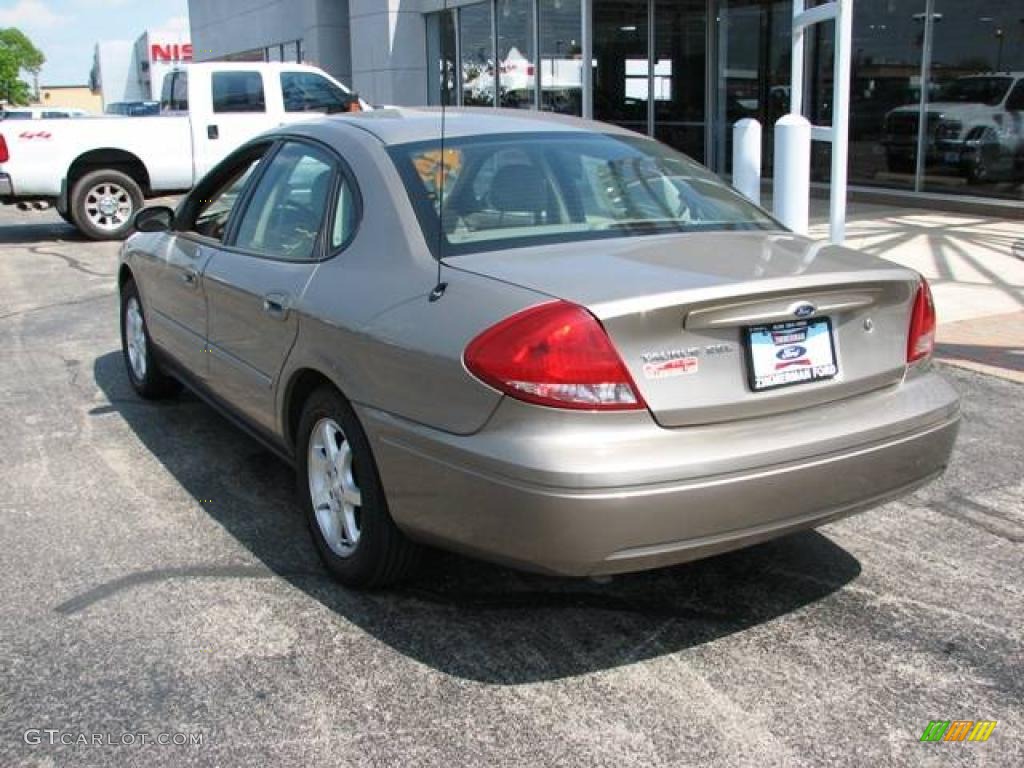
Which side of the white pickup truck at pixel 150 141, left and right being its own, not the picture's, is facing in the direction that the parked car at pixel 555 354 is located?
right

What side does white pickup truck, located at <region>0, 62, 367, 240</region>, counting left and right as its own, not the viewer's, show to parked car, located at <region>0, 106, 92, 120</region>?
left

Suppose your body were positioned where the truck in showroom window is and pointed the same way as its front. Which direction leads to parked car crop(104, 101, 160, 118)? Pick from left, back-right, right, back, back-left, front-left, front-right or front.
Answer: front-right

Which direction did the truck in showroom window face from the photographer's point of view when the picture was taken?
facing the viewer and to the left of the viewer

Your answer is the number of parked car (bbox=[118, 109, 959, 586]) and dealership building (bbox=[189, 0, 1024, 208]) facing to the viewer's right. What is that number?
0

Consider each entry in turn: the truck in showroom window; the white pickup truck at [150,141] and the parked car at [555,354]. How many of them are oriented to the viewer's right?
1

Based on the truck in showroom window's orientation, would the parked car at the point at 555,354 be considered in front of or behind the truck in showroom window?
in front

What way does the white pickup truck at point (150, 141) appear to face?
to the viewer's right

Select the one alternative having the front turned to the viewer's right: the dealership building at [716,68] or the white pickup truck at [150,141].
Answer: the white pickup truck

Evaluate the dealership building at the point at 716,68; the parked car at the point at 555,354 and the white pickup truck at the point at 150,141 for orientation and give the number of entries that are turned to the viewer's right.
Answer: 1

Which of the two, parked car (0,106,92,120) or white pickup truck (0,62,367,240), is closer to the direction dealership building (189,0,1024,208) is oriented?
the white pickup truck

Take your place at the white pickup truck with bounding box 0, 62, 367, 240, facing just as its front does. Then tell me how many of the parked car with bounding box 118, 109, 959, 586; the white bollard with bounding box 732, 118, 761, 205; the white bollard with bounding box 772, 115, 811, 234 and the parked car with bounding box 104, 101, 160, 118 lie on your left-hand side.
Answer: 1

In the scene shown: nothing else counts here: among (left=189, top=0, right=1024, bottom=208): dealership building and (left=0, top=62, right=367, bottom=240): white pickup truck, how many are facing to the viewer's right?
1

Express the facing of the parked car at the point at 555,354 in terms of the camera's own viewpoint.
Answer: facing away from the viewer and to the left of the viewer
